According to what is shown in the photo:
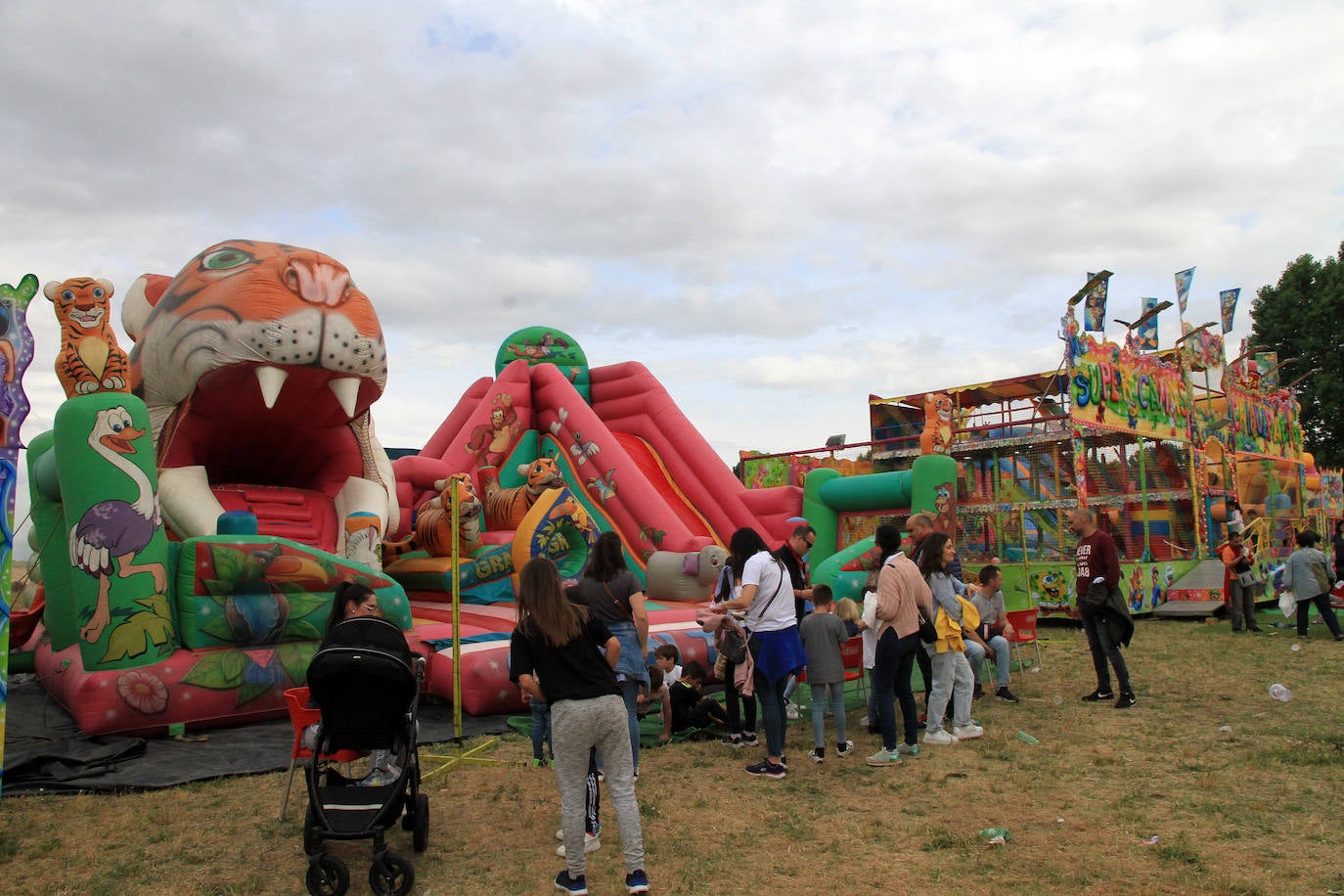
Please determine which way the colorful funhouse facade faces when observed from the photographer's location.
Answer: facing the viewer and to the right of the viewer

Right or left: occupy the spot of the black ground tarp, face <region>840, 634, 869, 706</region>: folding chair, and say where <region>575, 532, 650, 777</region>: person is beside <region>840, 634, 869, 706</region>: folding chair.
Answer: right

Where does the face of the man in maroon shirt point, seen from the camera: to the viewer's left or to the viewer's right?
to the viewer's left

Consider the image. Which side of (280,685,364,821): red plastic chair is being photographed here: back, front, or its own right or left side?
right

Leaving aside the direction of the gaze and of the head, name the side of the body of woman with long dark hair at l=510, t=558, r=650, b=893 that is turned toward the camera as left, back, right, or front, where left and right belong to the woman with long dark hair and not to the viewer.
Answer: back

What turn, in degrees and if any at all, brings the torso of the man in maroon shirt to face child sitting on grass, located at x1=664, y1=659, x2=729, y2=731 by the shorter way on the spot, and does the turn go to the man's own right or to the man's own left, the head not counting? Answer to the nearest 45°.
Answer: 0° — they already face them

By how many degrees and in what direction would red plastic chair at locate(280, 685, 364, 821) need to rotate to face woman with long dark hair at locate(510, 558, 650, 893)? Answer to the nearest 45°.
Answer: approximately 45° to its right

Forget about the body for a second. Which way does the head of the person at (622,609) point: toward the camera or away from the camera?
away from the camera

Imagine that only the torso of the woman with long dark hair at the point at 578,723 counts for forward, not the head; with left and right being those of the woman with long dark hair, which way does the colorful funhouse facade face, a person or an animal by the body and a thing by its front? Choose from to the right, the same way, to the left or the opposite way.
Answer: the opposite way

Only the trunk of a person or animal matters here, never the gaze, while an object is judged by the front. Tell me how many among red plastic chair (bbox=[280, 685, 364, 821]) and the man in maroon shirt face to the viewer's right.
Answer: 1

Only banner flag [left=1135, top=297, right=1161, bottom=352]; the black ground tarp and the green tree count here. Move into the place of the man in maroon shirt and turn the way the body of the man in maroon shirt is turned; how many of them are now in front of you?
1

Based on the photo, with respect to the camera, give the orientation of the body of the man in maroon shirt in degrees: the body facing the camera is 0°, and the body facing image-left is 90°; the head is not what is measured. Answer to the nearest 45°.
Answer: approximately 45°

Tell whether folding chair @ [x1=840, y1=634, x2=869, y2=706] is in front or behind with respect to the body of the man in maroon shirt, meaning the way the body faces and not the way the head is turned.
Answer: in front
